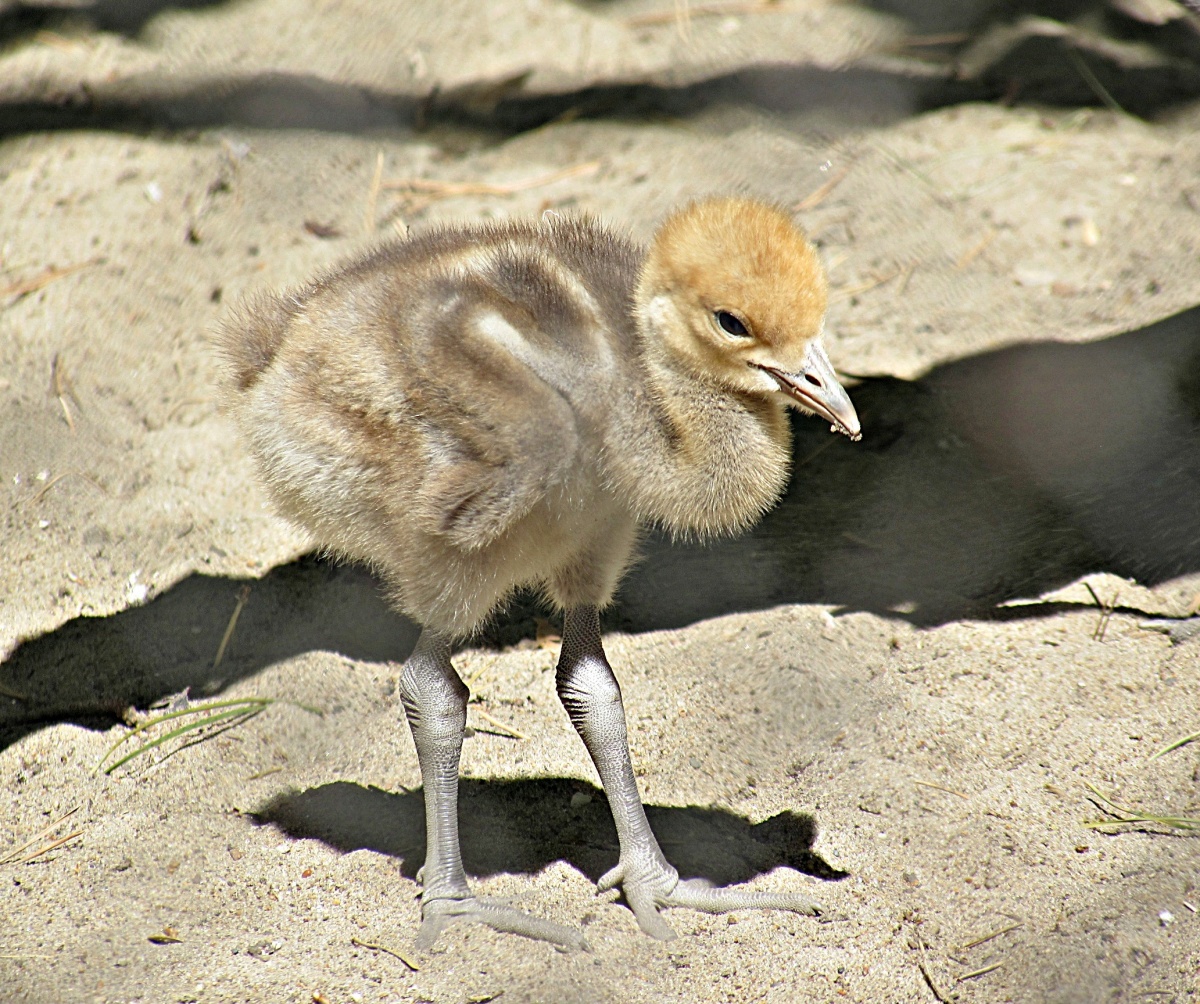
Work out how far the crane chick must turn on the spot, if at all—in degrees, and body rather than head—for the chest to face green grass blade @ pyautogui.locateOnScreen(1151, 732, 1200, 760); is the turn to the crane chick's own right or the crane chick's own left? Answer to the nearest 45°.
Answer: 0° — it already faces it

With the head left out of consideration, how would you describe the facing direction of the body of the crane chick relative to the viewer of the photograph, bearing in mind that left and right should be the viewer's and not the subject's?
facing to the right of the viewer

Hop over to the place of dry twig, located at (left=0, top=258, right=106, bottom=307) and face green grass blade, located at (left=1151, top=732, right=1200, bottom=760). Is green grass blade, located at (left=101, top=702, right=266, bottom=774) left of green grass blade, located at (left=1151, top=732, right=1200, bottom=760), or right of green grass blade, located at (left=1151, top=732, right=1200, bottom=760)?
right

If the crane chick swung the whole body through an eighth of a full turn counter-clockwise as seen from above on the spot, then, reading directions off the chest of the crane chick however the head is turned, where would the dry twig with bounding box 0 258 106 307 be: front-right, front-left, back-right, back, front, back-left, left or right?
left
